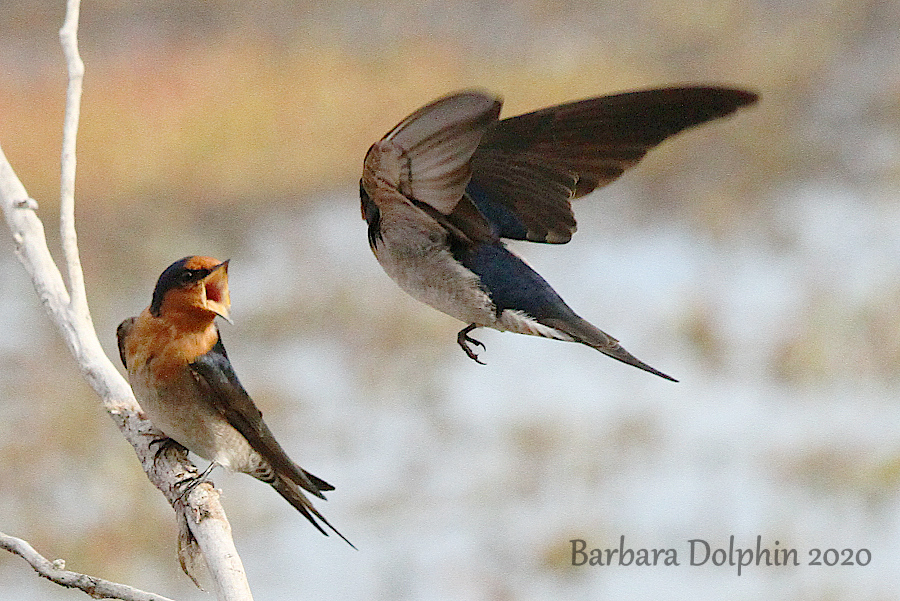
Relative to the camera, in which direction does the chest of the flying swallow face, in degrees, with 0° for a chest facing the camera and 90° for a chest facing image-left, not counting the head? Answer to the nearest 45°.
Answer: approximately 90°

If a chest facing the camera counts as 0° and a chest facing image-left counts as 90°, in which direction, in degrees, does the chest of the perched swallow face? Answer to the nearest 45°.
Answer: approximately 45°

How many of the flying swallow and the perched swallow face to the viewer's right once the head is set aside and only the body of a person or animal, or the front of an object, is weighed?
0
